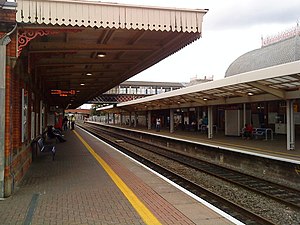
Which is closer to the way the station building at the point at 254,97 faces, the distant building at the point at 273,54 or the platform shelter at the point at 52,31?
the platform shelter

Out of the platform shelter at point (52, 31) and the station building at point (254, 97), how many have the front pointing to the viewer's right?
1

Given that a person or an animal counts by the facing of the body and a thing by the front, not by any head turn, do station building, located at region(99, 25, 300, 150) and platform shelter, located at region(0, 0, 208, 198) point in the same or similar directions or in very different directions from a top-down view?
very different directions

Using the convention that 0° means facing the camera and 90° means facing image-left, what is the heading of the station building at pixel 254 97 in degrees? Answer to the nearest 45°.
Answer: approximately 45°

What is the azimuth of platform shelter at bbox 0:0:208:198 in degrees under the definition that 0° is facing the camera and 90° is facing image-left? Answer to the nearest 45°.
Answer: approximately 270°
